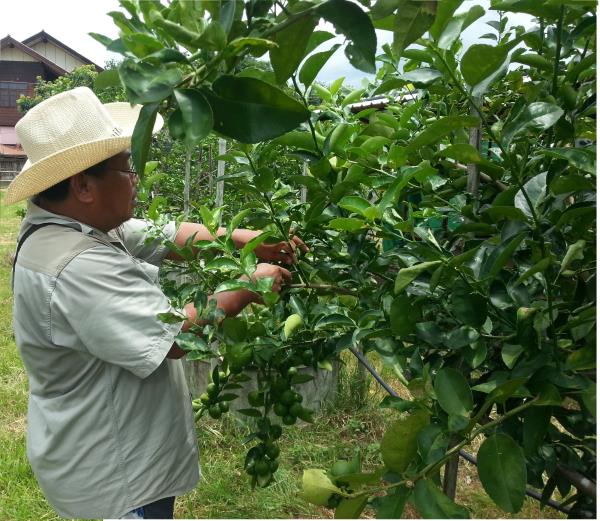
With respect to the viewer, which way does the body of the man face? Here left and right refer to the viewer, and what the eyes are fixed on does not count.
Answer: facing to the right of the viewer

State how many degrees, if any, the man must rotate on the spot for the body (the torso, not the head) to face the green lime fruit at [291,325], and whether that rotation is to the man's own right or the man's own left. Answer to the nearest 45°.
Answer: approximately 45° to the man's own right

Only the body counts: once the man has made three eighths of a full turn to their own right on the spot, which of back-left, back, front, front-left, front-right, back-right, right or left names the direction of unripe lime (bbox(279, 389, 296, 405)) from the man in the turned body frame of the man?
left

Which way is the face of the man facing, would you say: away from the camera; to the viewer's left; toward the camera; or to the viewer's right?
to the viewer's right

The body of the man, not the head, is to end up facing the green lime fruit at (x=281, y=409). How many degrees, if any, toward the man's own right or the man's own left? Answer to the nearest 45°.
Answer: approximately 45° to the man's own right

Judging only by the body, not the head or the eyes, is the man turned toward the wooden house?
no

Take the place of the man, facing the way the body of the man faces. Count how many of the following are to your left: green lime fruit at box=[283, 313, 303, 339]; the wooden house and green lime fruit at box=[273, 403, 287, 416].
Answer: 1

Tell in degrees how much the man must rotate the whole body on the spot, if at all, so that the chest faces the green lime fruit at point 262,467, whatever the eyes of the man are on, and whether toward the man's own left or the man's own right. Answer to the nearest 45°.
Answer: approximately 45° to the man's own right

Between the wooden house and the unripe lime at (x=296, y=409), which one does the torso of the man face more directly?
the unripe lime

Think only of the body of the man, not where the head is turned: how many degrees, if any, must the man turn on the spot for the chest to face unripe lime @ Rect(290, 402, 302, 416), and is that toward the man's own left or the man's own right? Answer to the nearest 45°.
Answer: approximately 45° to the man's own right
